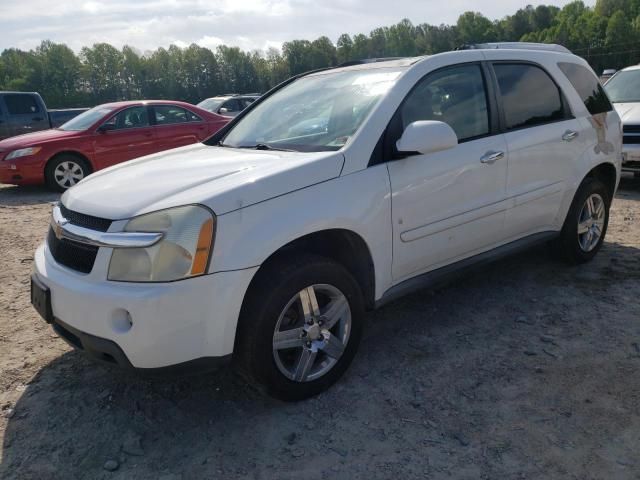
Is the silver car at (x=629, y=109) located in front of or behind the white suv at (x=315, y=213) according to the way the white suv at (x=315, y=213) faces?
behind

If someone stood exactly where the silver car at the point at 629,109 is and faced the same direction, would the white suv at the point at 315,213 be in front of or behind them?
in front

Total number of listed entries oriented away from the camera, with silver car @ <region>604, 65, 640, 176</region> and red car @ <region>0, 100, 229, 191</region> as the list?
0

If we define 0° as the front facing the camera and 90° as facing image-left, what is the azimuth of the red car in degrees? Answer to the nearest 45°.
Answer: approximately 45°

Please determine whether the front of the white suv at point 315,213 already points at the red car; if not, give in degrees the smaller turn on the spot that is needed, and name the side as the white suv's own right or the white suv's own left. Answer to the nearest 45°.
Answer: approximately 90° to the white suv's own right
